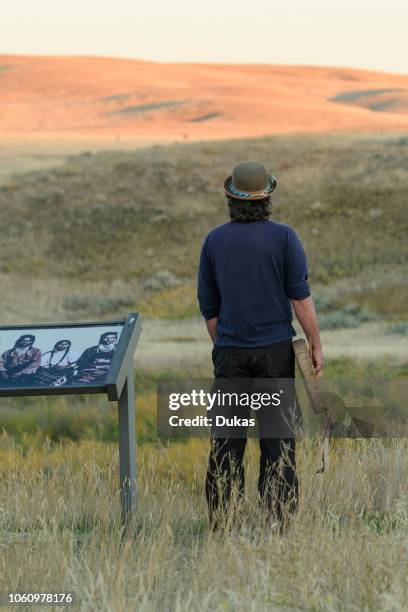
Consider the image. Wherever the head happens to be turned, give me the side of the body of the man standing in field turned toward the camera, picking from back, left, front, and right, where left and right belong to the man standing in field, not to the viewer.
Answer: back

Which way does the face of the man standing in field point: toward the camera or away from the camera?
away from the camera

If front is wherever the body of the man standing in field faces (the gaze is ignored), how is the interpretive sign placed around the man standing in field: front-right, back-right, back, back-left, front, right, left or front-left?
left
